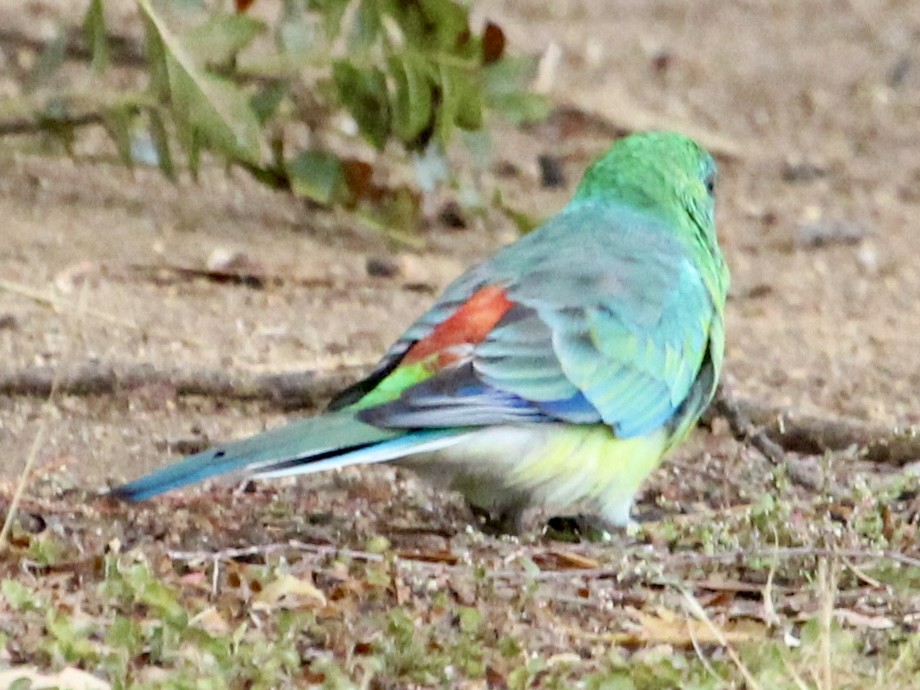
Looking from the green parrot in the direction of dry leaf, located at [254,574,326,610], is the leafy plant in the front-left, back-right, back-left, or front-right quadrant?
back-right

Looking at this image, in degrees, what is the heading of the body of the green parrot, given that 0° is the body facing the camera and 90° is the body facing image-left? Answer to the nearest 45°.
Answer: approximately 225°

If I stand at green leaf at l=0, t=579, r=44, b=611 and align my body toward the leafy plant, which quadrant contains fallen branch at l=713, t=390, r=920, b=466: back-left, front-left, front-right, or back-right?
front-right

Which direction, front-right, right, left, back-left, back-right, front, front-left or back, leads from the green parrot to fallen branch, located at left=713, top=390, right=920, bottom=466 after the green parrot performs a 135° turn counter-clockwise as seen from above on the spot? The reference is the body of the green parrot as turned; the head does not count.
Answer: back-right

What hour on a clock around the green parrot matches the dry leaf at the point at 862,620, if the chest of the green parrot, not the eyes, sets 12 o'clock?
The dry leaf is roughly at 3 o'clock from the green parrot.

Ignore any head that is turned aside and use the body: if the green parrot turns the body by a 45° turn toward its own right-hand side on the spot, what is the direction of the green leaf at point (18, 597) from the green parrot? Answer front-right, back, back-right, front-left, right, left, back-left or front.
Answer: back-right

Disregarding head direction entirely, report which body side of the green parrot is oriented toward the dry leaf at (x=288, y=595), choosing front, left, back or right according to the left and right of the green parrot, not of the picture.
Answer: back

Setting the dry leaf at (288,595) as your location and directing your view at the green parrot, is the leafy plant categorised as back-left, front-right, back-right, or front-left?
front-left

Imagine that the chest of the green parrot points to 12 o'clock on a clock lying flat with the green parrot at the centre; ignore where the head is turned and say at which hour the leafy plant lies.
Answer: The leafy plant is roughly at 10 o'clock from the green parrot.
